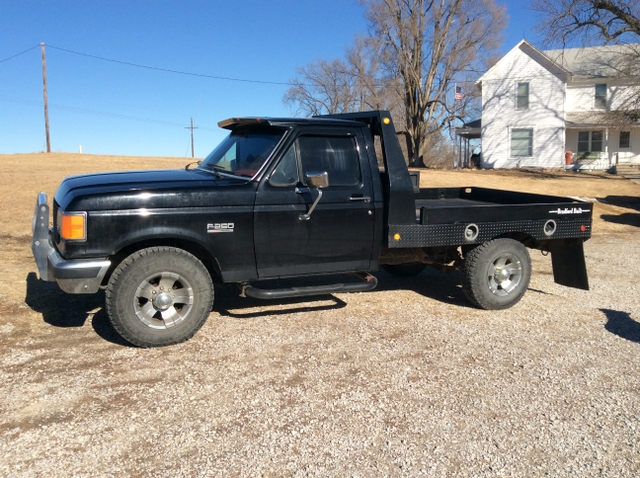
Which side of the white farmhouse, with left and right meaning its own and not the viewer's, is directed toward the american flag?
right

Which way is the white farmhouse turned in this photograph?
toward the camera

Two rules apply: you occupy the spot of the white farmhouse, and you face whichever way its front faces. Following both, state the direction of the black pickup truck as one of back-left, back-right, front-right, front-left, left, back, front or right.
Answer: front

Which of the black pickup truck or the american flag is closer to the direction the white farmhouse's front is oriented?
the black pickup truck
